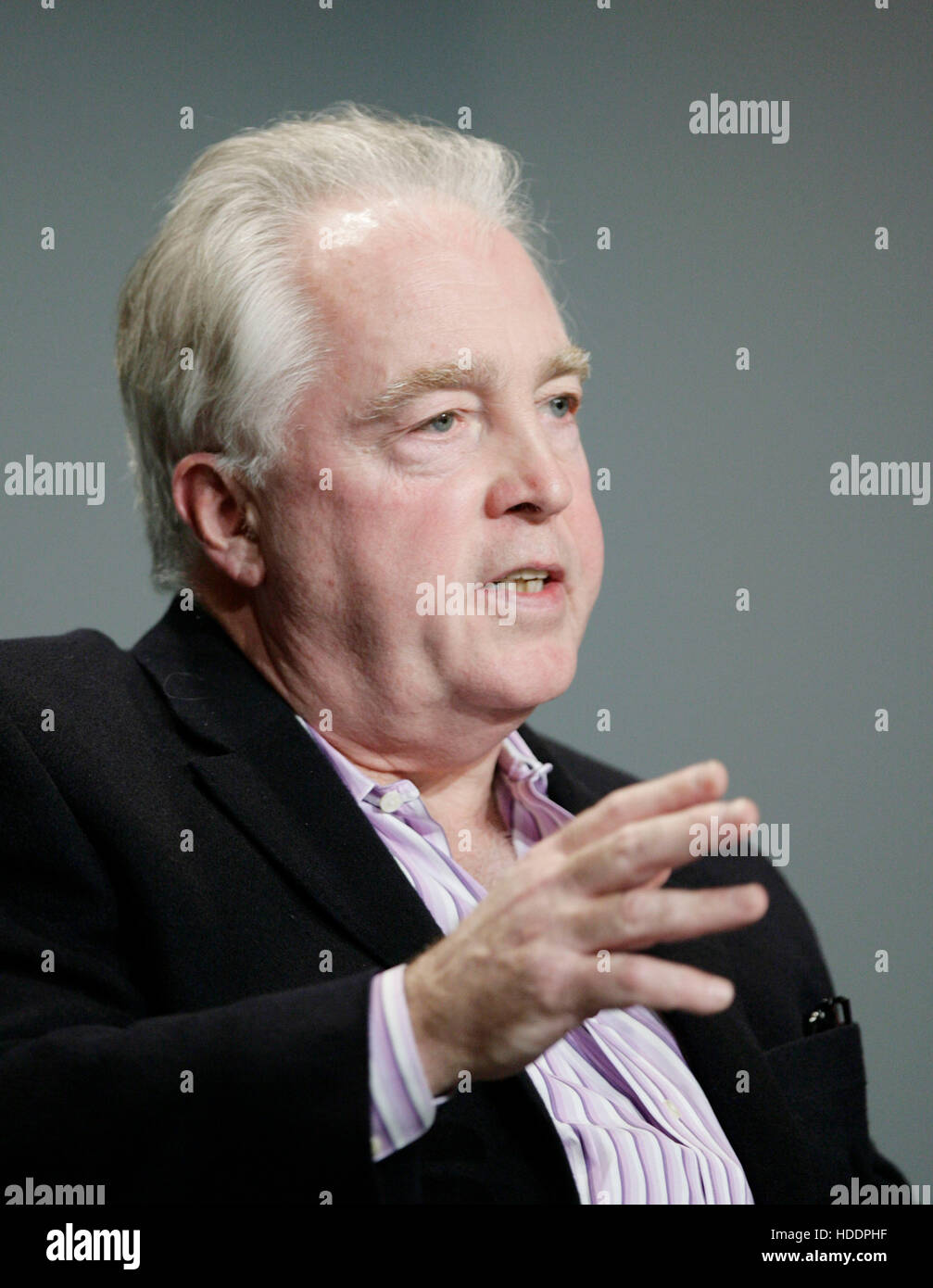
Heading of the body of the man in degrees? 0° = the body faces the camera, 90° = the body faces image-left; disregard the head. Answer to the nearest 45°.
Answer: approximately 315°

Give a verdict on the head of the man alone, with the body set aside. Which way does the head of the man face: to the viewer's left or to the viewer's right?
to the viewer's right
